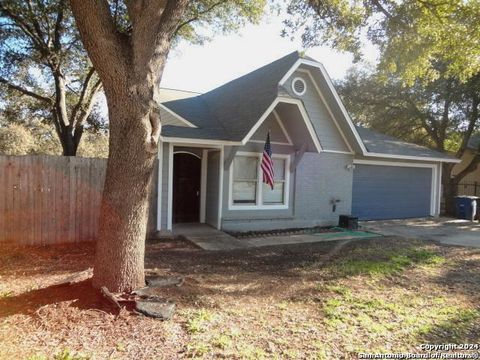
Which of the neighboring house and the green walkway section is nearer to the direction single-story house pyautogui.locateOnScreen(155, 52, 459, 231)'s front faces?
the green walkway section

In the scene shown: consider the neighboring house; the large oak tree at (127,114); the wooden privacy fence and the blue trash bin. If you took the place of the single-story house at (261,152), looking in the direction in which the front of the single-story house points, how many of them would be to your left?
2

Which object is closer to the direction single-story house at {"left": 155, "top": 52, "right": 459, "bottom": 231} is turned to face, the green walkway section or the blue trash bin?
the green walkway section

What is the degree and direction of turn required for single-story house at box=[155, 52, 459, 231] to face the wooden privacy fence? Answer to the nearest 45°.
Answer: approximately 90° to its right

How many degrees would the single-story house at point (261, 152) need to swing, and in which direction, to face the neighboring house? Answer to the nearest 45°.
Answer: approximately 90° to its left

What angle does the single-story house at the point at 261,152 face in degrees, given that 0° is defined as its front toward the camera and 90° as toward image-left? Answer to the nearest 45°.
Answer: approximately 315°

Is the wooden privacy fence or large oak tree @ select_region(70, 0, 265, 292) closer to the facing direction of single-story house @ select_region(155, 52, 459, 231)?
the large oak tree

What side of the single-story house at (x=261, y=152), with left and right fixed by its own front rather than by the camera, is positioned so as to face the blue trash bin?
left

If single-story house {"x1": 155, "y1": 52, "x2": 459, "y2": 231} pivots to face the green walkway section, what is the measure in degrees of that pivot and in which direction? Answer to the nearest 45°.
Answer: approximately 45° to its left

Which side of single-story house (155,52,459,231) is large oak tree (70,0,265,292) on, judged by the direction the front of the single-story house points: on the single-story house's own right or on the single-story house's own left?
on the single-story house's own right
